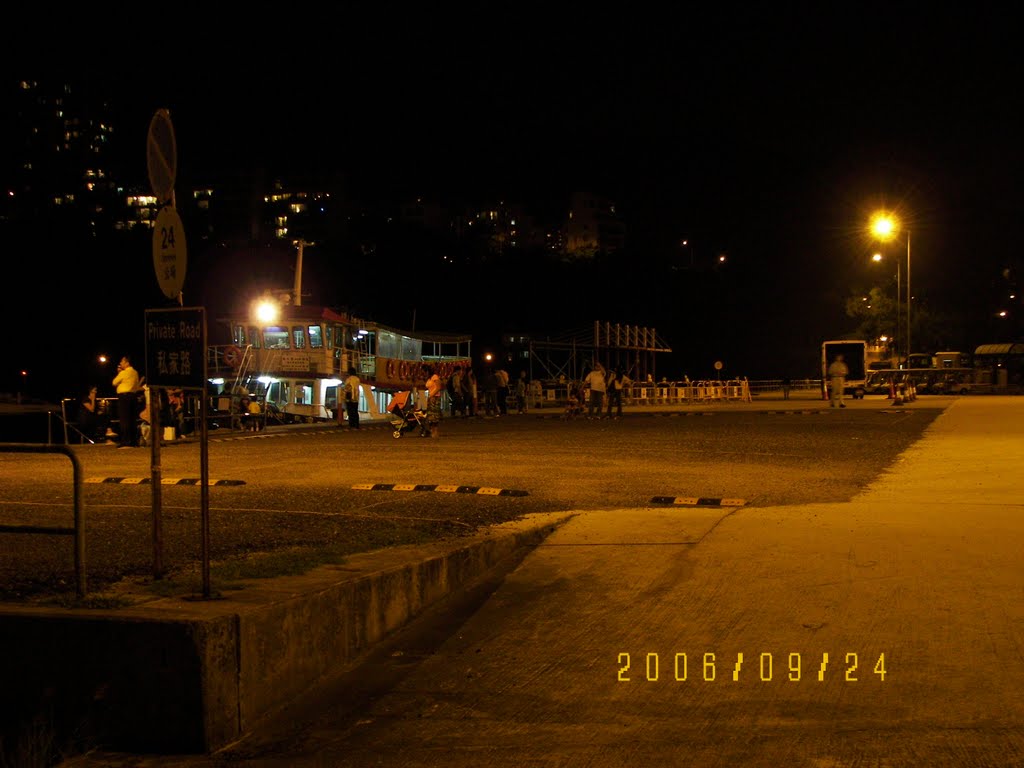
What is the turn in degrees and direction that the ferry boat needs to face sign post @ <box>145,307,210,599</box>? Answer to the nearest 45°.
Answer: approximately 45° to its left

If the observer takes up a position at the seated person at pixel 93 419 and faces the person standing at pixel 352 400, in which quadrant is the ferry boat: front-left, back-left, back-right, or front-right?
front-left

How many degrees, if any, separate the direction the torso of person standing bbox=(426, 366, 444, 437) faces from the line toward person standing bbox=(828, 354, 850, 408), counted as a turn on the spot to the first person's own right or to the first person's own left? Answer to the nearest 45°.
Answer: approximately 135° to the first person's own right

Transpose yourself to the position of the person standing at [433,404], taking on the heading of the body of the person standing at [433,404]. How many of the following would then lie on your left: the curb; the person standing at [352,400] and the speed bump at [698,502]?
2

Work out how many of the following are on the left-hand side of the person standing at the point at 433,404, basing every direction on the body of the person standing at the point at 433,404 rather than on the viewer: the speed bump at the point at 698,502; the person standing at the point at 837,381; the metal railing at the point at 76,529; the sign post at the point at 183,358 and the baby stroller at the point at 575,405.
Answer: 3

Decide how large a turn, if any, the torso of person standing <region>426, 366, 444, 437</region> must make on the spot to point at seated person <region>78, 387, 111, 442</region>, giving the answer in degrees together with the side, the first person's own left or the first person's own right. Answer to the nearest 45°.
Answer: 0° — they already face them

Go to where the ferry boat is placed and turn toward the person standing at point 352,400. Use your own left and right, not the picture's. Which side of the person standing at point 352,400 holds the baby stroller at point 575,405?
left

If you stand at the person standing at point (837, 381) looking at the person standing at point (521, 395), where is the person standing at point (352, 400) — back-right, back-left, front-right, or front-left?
front-left

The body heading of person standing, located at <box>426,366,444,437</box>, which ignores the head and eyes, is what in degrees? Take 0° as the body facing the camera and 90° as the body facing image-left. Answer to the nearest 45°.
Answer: approximately 90°

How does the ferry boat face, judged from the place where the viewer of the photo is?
facing the viewer and to the left of the viewer

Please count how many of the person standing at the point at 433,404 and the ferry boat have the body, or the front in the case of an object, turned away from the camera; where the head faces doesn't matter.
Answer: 0

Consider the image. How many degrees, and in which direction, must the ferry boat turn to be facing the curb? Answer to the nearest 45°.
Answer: approximately 45° to its left

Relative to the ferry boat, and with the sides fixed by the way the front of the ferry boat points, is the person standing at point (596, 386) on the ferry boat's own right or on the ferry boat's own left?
on the ferry boat's own left
